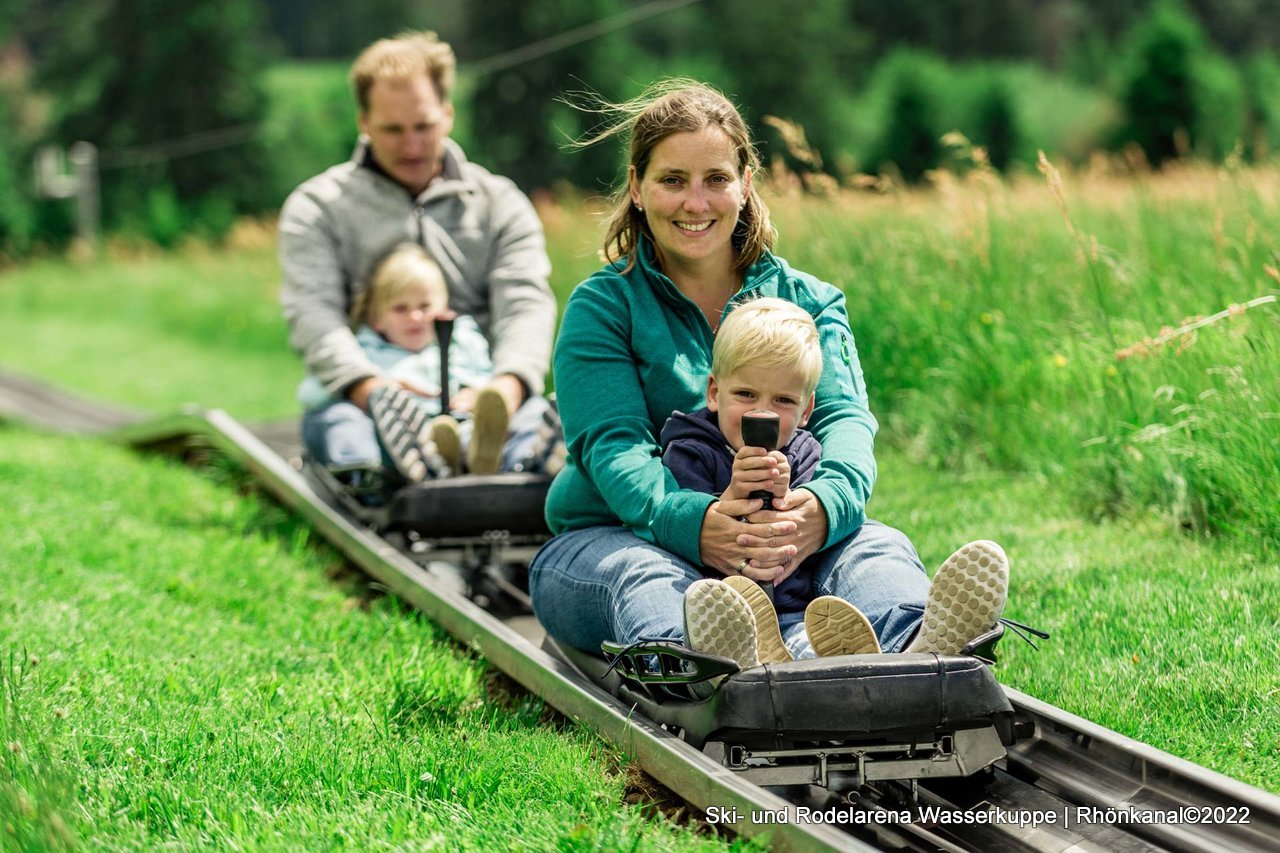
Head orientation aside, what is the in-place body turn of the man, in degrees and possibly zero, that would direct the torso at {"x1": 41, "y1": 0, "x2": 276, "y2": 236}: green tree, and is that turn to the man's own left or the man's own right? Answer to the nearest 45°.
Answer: approximately 180°

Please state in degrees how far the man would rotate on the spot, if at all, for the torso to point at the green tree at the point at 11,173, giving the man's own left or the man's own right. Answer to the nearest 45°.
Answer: approximately 180°

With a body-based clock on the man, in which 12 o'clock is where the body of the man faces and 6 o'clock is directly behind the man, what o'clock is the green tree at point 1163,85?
The green tree is roughly at 7 o'clock from the man.

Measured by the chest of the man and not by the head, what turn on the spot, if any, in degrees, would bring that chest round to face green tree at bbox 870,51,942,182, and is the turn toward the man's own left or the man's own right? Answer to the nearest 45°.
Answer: approximately 180°

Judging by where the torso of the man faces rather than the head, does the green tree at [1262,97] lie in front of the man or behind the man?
behind

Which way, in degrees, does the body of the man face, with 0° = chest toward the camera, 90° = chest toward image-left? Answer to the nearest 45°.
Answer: approximately 0°

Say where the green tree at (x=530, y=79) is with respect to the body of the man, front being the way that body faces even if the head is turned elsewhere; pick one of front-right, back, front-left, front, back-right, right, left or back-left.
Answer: back
